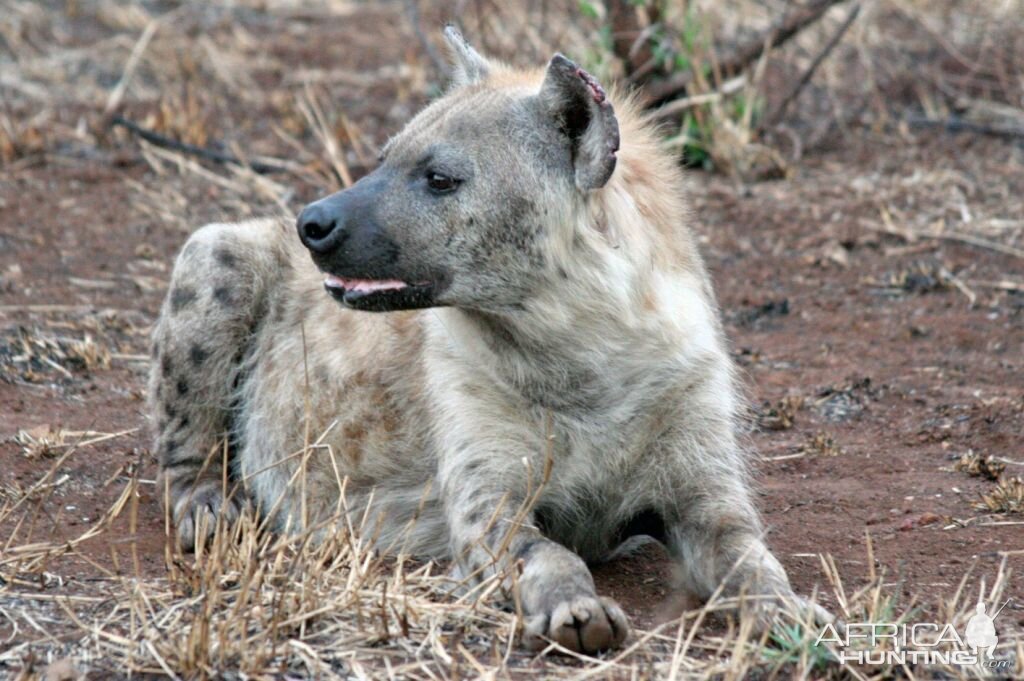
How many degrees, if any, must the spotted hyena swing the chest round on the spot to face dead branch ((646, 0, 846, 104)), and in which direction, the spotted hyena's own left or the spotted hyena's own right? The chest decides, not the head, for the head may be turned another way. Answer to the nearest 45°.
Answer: approximately 135° to the spotted hyena's own left

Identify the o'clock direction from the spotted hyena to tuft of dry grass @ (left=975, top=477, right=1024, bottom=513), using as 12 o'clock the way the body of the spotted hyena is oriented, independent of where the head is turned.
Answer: The tuft of dry grass is roughly at 10 o'clock from the spotted hyena.

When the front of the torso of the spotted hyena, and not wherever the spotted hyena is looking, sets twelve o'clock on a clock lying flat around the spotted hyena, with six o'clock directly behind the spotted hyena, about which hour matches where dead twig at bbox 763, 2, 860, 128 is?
The dead twig is roughly at 8 o'clock from the spotted hyena.

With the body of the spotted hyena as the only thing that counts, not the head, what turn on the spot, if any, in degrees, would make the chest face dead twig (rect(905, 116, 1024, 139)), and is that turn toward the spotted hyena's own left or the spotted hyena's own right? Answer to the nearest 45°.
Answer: approximately 90° to the spotted hyena's own left

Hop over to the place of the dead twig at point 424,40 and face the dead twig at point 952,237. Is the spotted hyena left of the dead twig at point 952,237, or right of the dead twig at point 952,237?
right

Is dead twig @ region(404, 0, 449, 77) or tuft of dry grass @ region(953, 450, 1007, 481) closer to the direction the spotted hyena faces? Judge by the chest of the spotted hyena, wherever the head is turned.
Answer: the tuft of dry grass

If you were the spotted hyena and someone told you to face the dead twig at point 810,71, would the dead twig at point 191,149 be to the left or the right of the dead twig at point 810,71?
left

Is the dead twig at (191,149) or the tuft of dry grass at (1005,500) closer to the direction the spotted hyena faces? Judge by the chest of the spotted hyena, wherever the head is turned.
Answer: the tuft of dry grass

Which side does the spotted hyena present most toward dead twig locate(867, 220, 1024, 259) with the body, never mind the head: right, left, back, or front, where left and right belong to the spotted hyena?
left

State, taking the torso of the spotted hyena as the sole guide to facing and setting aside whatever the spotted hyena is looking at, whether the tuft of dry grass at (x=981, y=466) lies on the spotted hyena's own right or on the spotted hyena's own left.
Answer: on the spotted hyena's own left

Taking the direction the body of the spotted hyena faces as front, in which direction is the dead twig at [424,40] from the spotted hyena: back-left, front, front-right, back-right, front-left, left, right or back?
back-left

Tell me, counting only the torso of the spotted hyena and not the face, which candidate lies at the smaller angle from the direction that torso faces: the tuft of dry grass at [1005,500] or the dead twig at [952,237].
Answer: the tuft of dry grass

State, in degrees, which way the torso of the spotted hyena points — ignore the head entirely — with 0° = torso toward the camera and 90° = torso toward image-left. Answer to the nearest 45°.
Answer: approximately 315°
